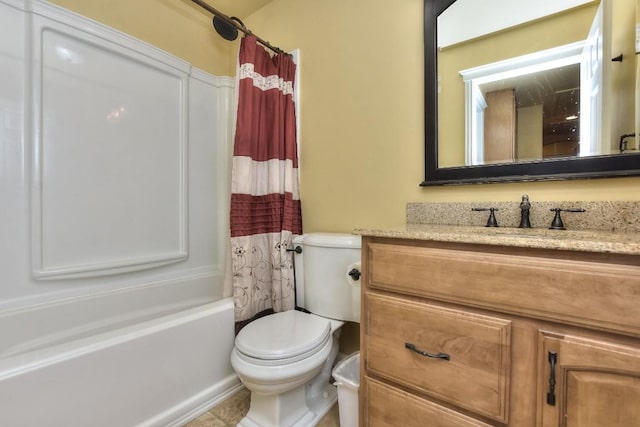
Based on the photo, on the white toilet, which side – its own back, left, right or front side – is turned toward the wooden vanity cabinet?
left

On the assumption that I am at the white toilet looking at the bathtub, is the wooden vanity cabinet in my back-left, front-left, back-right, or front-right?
back-left

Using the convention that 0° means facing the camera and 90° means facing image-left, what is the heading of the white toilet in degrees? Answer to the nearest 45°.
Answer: approximately 45°
